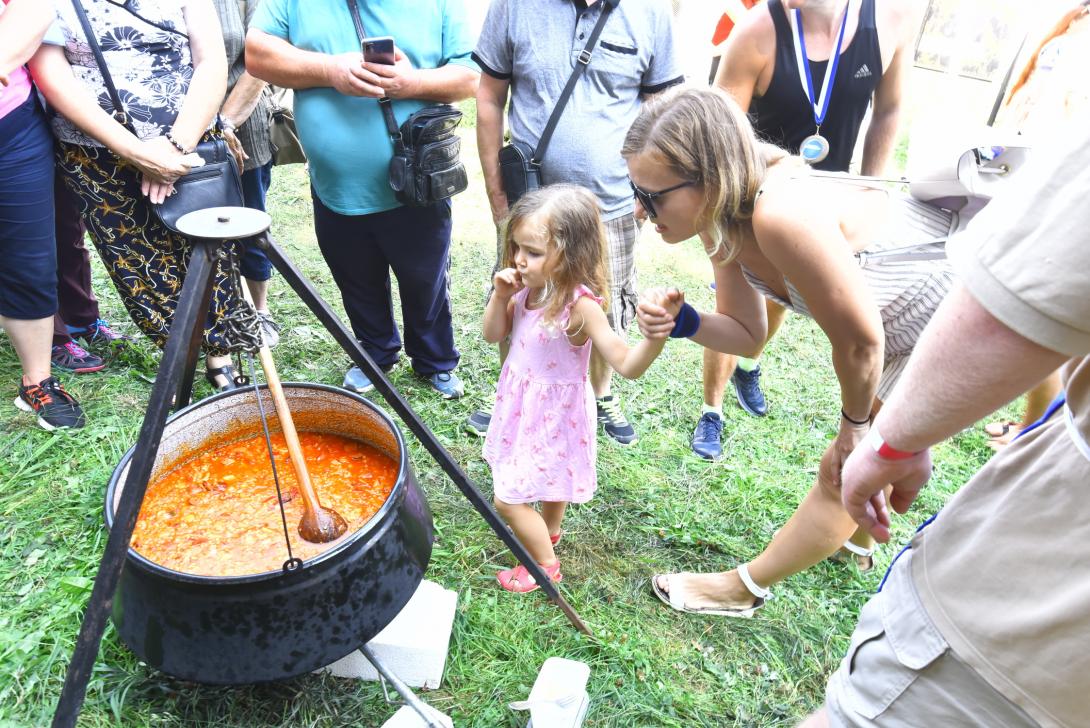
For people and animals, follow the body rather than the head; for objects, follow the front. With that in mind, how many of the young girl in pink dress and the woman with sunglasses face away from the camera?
0

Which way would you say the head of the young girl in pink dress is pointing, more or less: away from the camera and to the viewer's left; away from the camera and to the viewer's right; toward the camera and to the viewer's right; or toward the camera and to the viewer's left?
toward the camera and to the viewer's left

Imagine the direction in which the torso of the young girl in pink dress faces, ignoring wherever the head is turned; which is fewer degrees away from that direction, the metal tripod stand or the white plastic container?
the metal tripod stand

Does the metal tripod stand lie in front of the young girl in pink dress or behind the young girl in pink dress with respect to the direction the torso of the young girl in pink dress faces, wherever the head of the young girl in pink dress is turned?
in front

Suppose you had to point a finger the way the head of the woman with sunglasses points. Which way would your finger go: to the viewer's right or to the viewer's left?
to the viewer's left

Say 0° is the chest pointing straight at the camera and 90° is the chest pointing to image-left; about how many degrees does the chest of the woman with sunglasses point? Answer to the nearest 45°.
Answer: approximately 90°

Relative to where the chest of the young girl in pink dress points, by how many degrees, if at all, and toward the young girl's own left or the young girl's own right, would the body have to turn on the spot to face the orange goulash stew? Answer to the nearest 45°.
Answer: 0° — they already face it

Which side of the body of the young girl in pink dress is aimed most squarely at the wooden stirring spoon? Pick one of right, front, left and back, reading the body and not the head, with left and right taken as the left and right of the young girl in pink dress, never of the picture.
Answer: front
